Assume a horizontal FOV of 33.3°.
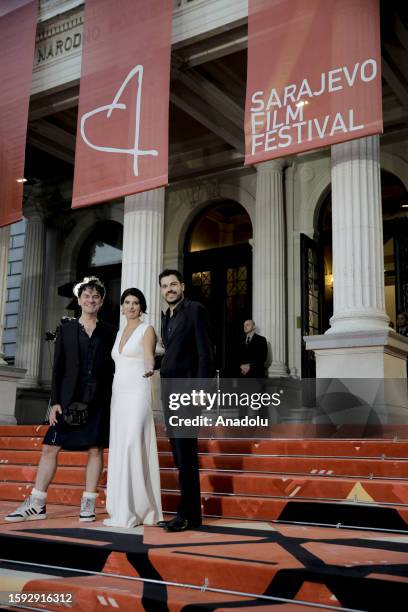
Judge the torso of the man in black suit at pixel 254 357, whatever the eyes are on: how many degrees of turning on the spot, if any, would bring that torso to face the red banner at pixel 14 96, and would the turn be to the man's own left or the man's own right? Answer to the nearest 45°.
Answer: approximately 45° to the man's own right

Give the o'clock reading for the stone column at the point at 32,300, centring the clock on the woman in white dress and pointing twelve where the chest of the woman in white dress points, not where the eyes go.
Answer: The stone column is roughly at 4 o'clock from the woman in white dress.

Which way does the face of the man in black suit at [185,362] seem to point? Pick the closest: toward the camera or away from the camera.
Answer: toward the camera

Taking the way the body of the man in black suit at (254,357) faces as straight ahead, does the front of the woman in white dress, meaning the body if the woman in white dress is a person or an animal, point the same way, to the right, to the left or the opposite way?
the same way

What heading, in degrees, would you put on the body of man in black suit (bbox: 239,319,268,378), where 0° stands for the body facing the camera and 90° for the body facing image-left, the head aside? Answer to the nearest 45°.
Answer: approximately 45°

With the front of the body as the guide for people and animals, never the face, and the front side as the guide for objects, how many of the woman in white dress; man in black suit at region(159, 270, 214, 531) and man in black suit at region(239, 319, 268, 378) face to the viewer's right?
0

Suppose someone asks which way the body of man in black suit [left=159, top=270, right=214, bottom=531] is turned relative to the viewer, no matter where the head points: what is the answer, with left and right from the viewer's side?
facing the viewer and to the left of the viewer

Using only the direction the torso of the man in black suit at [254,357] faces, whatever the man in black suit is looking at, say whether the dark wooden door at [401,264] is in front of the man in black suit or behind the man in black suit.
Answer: behind

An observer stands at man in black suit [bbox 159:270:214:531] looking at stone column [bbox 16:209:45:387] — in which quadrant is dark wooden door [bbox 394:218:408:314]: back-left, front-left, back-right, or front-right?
front-right

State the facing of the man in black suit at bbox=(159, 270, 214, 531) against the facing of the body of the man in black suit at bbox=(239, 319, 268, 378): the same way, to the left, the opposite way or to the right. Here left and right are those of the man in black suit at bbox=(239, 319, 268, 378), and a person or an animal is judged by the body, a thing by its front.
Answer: the same way

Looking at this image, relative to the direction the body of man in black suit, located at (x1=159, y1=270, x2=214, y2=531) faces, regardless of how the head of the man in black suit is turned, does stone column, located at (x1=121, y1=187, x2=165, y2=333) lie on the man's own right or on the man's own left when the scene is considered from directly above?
on the man's own right

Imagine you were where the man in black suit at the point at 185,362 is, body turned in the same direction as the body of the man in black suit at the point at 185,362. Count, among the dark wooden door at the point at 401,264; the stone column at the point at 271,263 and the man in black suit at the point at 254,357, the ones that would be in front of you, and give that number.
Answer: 0
